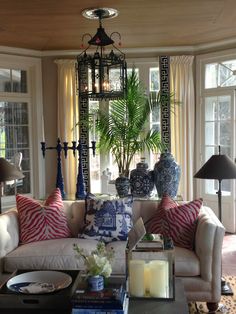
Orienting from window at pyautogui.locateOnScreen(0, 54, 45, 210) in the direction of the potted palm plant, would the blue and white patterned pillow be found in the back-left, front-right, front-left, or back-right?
front-right

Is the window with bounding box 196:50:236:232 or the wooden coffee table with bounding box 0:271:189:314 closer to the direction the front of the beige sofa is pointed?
the wooden coffee table

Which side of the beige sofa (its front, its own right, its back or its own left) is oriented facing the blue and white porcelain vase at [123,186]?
back

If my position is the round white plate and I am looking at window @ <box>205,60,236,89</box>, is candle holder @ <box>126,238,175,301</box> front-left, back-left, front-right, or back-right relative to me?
front-right

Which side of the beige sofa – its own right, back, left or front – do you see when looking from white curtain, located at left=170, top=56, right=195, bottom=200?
back

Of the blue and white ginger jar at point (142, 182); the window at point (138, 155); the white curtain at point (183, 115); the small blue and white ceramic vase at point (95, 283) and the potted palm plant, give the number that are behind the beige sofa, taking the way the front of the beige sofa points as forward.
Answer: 4

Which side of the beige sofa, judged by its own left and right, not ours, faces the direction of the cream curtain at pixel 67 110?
back

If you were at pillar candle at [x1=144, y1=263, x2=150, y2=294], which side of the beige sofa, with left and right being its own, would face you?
front

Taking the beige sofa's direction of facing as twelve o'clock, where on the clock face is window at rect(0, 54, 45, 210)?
The window is roughly at 5 o'clock from the beige sofa.

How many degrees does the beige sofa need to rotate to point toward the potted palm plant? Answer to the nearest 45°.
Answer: approximately 180°

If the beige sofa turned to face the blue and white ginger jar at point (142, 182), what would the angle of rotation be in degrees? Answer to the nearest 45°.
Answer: approximately 180°

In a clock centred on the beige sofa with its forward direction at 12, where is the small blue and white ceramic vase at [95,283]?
The small blue and white ceramic vase is roughly at 1 o'clock from the beige sofa.

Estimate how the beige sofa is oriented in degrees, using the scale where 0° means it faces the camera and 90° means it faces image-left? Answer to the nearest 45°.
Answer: approximately 0°

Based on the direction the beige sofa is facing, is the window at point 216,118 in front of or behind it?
behind

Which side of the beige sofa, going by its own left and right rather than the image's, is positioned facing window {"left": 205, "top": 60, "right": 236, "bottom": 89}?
back
